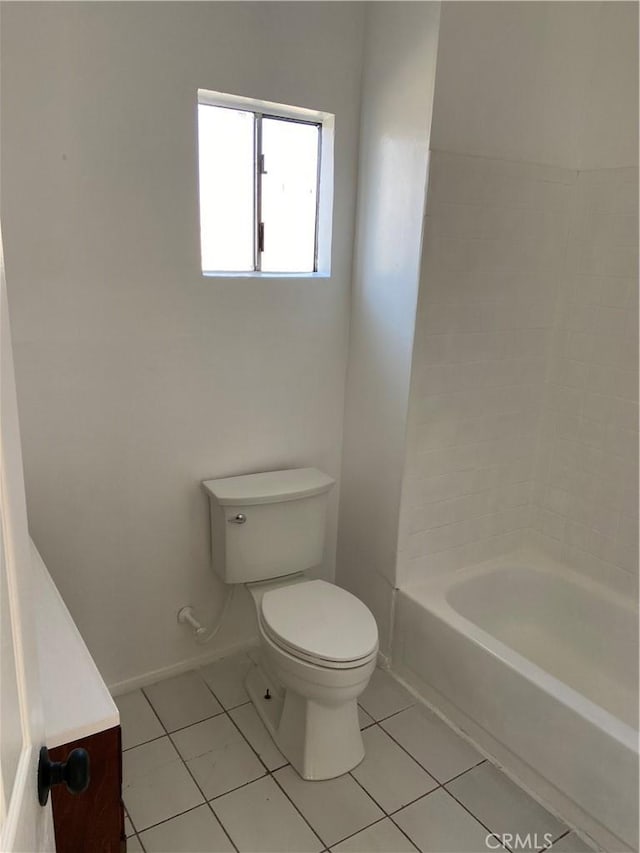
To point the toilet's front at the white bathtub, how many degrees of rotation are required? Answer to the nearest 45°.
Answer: approximately 45° to its left

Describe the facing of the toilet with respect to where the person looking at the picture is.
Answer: facing the viewer and to the right of the viewer
